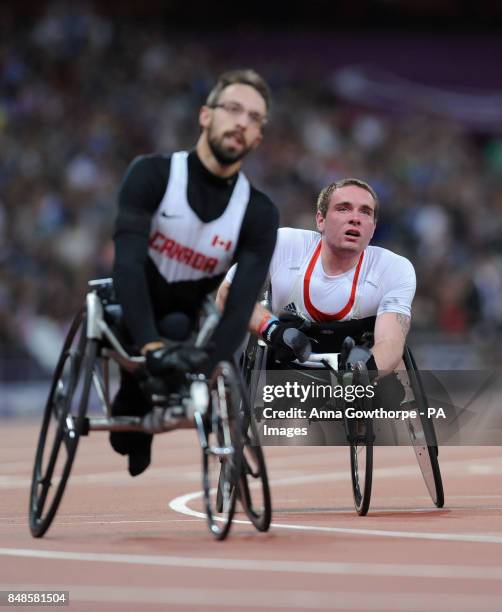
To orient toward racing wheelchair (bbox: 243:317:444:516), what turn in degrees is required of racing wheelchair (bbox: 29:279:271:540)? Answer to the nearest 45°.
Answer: approximately 90° to its left

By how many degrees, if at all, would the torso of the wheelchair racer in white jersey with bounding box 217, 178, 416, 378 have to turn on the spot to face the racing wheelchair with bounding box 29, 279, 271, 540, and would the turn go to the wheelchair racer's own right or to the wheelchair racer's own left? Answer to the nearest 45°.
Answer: approximately 45° to the wheelchair racer's own right
